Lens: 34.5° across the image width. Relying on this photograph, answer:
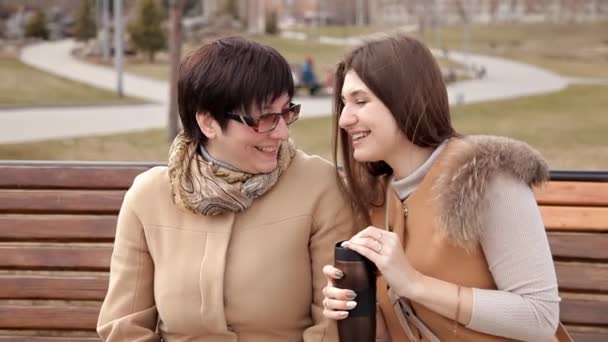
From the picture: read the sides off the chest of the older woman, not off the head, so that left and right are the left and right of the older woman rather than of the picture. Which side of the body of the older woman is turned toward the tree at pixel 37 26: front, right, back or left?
back

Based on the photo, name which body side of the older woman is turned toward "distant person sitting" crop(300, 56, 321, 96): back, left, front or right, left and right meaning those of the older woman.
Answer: back

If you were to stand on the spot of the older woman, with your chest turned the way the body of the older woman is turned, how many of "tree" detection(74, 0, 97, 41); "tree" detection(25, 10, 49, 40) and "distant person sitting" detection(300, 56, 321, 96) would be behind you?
3

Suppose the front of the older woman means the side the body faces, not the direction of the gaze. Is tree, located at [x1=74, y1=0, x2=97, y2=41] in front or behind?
behind

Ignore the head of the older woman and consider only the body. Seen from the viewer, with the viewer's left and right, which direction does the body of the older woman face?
facing the viewer

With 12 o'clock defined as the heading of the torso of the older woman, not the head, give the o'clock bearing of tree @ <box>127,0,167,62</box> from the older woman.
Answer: The tree is roughly at 6 o'clock from the older woman.
